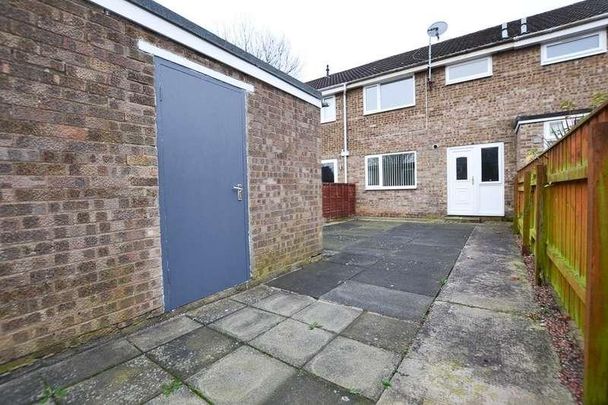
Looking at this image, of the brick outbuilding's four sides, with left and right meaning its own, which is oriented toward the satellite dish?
left

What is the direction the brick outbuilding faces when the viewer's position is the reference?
facing the viewer and to the right of the viewer

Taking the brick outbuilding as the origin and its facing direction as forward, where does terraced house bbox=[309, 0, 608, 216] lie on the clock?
The terraced house is roughly at 10 o'clock from the brick outbuilding.
